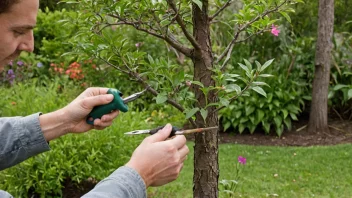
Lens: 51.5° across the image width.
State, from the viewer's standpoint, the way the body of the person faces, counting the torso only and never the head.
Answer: to the viewer's right

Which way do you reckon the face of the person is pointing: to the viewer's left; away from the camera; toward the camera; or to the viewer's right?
to the viewer's right

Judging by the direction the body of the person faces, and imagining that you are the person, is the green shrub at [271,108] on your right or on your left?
on your left
